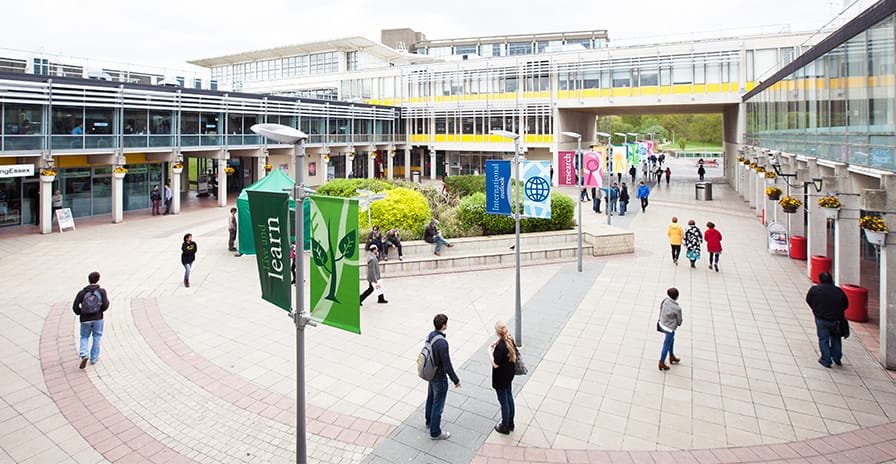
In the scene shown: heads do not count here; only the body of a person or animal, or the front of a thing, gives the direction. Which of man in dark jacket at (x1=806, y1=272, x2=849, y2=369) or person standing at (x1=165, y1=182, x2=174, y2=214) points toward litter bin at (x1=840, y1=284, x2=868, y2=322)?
the man in dark jacket

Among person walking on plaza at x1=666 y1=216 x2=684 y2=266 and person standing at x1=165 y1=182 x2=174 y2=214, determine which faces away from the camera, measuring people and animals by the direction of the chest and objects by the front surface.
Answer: the person walking on plaza

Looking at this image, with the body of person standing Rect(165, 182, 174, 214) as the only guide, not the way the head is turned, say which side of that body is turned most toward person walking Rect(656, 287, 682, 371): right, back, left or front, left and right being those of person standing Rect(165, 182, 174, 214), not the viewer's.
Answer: left

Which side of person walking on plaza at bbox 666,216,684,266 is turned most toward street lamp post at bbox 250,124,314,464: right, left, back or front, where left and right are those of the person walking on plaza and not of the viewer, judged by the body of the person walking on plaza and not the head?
back

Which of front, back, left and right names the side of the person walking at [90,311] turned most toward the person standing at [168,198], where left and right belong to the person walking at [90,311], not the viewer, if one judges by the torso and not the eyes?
front

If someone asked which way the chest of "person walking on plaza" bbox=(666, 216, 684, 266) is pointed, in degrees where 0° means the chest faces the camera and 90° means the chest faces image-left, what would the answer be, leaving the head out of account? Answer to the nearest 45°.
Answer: approximately 180°

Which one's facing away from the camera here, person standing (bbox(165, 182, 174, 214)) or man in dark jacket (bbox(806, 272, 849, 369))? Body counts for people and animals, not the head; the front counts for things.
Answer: the man in dark jacket
